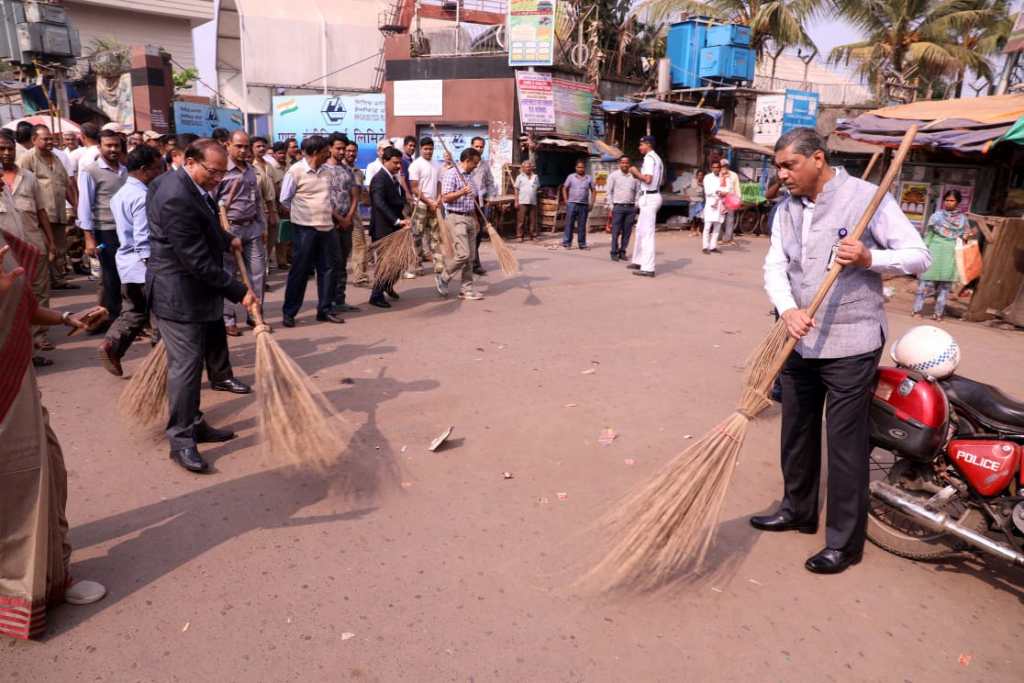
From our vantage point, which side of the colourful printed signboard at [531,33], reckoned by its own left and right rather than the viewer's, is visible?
front

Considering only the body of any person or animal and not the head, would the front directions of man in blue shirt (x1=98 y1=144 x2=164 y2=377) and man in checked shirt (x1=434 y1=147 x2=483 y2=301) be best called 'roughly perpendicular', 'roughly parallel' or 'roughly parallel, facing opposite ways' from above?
roughly perpendicular

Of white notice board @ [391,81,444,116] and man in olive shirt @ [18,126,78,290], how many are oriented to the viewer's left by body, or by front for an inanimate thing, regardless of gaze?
0

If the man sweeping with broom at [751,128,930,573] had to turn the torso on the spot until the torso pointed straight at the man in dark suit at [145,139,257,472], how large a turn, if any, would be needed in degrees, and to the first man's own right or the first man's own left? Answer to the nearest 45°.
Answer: approximately 45° to the first man's own right

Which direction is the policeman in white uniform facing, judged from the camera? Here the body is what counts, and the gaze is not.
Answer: to the viewer's left

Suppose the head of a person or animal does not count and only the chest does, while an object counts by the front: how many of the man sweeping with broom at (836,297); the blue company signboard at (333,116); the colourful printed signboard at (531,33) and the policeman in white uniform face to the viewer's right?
0

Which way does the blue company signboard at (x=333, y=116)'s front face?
toward the camera

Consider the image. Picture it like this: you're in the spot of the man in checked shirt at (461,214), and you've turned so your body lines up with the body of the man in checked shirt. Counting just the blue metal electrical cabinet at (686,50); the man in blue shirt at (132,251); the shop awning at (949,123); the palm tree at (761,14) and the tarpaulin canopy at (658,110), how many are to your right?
1

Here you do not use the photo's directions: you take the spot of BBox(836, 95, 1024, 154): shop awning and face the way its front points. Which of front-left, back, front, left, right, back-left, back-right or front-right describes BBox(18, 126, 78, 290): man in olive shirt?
front

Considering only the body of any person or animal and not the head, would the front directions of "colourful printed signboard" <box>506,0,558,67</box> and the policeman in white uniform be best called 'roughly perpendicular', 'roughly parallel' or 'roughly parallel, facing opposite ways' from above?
roughly perpendicular

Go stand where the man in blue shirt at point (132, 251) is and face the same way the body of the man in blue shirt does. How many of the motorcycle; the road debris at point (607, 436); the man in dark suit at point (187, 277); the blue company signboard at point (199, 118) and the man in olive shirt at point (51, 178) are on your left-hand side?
2

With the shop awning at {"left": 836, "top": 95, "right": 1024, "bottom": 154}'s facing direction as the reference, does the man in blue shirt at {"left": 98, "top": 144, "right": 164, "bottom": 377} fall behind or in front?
in front

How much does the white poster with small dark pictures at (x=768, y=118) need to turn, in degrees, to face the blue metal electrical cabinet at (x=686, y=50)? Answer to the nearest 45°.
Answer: approximately 90° to its right

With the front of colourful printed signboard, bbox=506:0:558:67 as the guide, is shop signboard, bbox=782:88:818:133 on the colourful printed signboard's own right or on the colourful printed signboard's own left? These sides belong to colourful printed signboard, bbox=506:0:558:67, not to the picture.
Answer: on the colourful printed signboard's own left

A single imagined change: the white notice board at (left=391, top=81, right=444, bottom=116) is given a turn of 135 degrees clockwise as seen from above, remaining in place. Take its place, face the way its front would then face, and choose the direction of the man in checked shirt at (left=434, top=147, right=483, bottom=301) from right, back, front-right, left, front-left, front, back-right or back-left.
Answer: back-left

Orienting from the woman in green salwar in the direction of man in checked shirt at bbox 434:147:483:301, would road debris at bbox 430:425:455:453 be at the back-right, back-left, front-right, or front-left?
front-left

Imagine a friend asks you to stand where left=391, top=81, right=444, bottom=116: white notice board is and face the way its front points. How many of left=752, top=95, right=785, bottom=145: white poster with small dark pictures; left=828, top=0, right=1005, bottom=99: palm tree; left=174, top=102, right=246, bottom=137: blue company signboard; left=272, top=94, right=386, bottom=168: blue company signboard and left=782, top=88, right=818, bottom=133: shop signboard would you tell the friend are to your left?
3

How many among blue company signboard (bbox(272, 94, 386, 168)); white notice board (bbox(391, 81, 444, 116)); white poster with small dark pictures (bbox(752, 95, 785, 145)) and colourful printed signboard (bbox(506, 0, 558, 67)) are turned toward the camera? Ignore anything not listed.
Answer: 4

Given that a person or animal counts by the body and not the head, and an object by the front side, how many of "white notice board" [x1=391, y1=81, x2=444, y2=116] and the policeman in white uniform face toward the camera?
1

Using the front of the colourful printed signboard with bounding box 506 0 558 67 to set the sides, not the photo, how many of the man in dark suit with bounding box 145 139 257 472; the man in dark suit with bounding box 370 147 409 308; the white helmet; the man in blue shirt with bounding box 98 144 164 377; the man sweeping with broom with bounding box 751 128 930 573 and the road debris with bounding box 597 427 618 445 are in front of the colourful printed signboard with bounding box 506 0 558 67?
6
